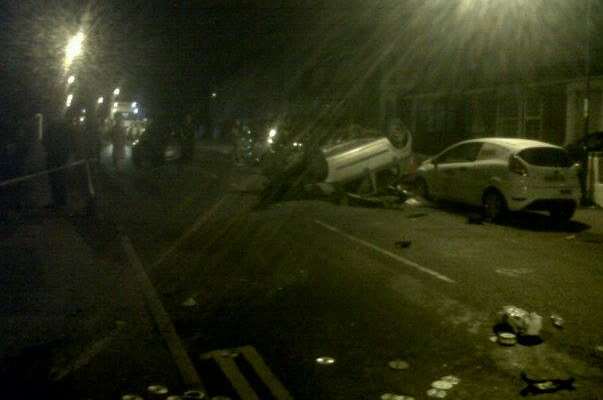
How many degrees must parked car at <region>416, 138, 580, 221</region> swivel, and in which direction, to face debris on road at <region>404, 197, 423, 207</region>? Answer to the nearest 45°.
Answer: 0° — it already faces it

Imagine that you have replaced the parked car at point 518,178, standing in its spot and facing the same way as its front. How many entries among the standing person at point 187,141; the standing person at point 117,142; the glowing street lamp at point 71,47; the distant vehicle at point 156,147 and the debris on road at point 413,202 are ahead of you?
5

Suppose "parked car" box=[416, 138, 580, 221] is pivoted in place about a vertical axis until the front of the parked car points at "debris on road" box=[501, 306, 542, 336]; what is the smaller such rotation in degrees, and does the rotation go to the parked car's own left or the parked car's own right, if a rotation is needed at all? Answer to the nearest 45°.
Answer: approximately 135° to the parked car's own left

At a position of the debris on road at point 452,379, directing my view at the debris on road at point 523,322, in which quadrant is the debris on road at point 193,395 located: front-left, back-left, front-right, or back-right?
back-left

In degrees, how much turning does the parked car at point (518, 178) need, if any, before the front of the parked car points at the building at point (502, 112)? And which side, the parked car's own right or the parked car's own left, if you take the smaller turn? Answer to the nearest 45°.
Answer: approximately 45° to the parked car's own right

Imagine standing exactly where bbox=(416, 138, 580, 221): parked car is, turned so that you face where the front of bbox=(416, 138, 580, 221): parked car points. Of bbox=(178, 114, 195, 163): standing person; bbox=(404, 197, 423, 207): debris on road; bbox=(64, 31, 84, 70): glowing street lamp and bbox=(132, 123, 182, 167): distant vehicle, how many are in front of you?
4

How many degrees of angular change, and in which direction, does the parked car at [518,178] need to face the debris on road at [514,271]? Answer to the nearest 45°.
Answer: approximately 135° to its left

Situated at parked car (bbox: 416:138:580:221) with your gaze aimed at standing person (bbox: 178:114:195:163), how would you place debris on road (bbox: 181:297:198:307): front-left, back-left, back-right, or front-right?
back-left

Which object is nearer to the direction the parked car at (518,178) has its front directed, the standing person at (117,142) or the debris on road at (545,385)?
the standing person

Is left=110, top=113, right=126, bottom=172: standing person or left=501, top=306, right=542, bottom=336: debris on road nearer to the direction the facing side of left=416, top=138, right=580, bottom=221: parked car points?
the standing person

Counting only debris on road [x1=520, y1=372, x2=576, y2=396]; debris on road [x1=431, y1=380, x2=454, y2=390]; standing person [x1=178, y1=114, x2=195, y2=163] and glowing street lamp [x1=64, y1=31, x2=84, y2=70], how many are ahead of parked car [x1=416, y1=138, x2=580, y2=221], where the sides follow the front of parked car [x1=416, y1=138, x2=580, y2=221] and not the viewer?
2

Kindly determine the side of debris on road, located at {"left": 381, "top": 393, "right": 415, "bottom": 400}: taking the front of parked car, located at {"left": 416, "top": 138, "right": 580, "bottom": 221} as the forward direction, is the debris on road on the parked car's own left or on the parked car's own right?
on the parked car's own left

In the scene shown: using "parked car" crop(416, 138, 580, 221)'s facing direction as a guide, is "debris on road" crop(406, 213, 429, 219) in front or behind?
in front

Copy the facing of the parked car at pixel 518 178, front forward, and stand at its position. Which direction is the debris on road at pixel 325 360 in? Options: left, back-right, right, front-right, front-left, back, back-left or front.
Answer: back-left

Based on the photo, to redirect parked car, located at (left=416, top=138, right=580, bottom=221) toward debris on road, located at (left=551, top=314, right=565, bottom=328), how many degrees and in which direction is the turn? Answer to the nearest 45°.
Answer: approximately 135° to its left

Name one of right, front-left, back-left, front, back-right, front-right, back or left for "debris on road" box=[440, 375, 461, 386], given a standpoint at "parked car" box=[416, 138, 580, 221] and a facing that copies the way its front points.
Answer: back-left

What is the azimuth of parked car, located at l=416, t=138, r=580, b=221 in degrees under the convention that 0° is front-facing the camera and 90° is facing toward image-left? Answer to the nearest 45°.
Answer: approximately 135°

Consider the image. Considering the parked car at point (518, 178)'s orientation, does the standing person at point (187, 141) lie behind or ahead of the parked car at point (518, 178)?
ahead
